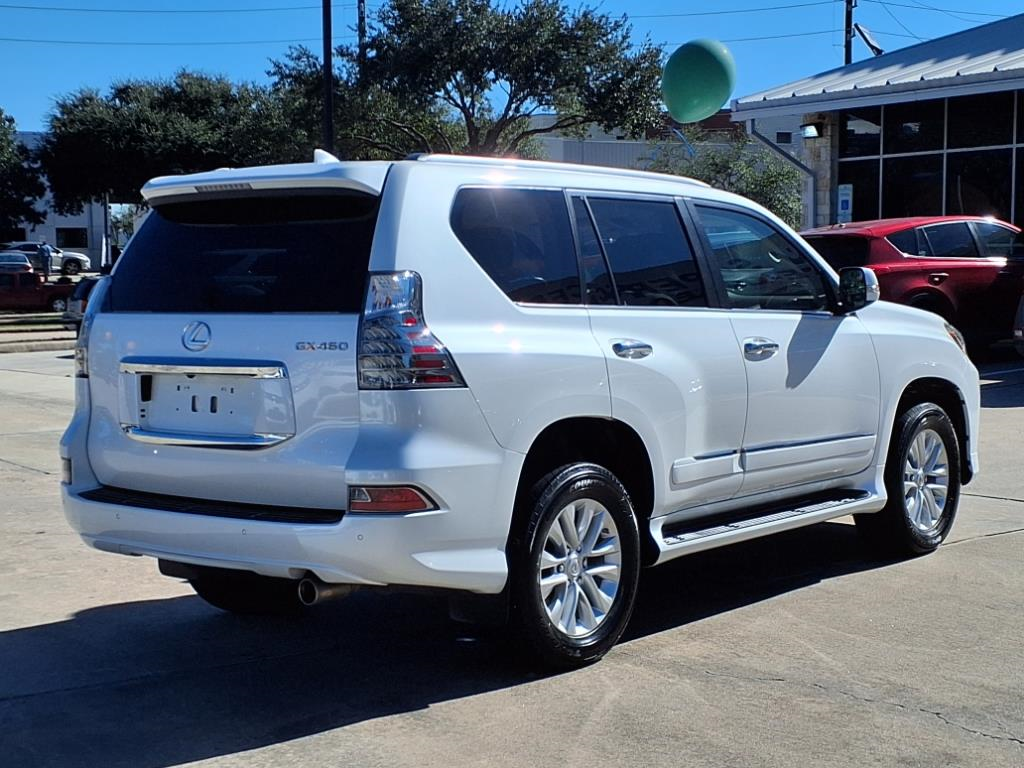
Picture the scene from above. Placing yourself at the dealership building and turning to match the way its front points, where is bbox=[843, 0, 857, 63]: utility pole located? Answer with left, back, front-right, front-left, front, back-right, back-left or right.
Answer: back-right

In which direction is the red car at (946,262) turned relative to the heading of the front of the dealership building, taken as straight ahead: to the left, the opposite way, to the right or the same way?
the opposite way

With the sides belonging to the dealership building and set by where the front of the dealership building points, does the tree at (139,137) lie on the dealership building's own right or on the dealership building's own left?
on the dealership building's own right

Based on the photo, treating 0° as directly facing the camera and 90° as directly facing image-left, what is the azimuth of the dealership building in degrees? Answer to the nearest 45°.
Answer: approximately 45°

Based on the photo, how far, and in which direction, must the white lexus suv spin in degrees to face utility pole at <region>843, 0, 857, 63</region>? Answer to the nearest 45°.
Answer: approximately 45° to its left

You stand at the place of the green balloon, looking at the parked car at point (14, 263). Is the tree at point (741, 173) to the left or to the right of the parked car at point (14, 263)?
right

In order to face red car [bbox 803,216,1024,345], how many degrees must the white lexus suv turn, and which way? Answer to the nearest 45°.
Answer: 0° — it already faces it

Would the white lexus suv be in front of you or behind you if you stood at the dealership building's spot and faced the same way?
in front
